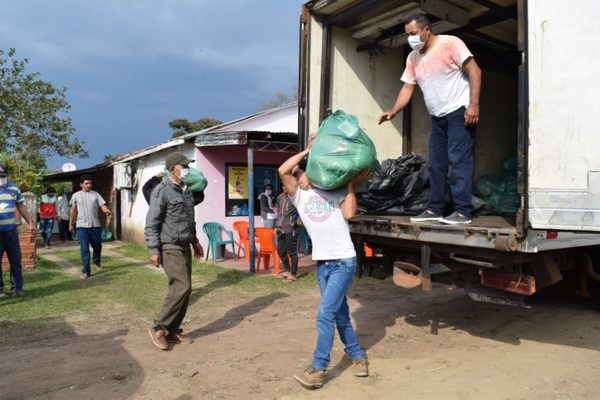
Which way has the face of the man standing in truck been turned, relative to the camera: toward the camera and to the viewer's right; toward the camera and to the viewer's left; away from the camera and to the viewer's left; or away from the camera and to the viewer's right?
toward the camera and to the viewer's left

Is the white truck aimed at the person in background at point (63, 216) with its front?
no

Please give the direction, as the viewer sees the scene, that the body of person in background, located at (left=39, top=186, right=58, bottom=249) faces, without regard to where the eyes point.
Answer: toward the camera

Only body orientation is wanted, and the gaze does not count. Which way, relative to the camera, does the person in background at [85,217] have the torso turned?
toward the camera

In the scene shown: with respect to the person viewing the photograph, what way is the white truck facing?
facing away from the viewer and to the right of the viewer

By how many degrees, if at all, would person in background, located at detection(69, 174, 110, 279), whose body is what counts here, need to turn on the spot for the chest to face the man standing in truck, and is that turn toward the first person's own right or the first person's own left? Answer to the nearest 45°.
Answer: approximately 45° to the first person's own left

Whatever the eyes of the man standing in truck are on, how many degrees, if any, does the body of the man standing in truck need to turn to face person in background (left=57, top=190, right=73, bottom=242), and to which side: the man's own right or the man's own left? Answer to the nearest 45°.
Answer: approximately 90° to the man's own right

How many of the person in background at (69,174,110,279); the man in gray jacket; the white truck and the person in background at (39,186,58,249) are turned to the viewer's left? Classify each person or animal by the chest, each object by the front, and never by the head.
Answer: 0

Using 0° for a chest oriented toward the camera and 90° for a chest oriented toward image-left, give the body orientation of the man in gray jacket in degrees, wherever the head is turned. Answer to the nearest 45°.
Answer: approximately 315°

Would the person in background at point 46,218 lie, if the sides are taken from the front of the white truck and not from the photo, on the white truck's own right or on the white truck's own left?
on the white truck's own left

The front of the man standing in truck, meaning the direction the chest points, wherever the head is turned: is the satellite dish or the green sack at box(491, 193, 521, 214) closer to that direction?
the satellite dish

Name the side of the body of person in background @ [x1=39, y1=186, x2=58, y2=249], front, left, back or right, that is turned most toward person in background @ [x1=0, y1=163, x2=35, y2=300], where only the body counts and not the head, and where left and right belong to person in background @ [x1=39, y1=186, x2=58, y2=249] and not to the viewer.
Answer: front

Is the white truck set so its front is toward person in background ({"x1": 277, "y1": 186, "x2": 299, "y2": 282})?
no

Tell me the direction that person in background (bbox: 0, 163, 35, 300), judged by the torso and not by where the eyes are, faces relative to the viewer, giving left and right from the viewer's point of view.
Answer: facing the viewer
